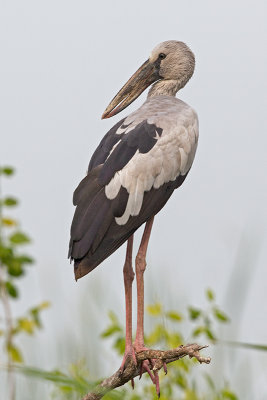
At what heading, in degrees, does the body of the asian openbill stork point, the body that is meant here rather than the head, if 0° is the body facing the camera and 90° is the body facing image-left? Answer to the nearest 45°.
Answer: approximately 225°
